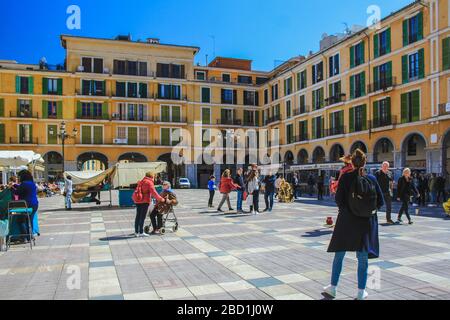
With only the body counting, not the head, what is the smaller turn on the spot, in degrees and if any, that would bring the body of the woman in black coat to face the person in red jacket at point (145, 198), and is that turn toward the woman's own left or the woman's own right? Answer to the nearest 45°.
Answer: approximately 45° to the woman's own left

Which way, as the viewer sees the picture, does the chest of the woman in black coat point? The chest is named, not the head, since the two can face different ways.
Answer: away from the camera

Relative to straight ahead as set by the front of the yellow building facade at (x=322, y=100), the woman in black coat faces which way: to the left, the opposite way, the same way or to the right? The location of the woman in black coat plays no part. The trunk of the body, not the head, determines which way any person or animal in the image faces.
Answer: to the right

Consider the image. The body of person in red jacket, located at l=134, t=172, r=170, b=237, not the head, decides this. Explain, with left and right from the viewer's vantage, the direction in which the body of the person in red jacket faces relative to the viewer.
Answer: facing to the right of the viewer

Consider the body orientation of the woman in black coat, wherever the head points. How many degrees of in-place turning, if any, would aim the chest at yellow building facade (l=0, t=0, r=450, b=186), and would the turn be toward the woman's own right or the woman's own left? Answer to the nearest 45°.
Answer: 0° — they already face it

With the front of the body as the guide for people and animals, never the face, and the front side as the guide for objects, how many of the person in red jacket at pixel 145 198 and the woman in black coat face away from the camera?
1
